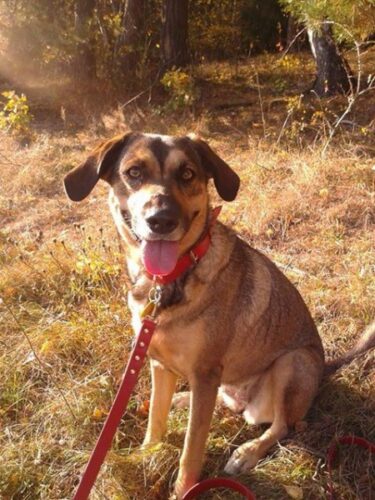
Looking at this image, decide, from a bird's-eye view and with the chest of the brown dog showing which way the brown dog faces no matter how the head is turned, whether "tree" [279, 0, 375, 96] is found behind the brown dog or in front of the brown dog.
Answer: behind

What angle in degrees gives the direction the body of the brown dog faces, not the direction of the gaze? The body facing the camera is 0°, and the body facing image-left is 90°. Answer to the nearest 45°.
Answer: approximately 45°
